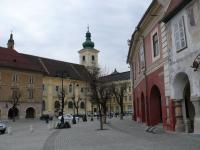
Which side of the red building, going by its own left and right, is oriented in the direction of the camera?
left

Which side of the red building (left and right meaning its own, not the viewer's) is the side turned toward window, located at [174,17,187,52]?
left
